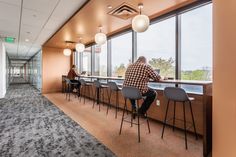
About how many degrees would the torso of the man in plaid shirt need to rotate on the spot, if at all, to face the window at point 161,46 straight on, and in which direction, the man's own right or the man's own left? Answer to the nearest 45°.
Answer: approximately 45° to the man's own left

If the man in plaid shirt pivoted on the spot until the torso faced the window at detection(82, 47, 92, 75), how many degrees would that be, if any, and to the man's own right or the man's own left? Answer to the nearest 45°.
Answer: approximately 90° to the man's own left

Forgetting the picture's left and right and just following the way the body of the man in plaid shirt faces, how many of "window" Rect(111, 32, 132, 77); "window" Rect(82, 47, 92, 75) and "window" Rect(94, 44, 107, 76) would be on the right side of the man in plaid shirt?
0

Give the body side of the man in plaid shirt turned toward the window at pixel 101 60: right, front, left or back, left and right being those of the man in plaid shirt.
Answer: left

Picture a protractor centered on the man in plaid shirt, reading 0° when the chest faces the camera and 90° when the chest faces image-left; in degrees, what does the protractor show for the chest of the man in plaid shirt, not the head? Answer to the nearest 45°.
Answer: approximately 225°

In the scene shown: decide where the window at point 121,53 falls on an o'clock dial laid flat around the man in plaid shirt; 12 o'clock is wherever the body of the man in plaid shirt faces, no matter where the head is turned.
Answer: The window is roughly at 10 o'clock from the man in plaid shirt.
